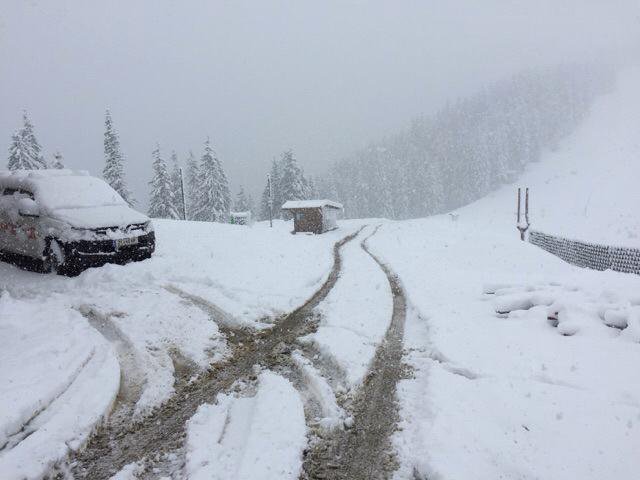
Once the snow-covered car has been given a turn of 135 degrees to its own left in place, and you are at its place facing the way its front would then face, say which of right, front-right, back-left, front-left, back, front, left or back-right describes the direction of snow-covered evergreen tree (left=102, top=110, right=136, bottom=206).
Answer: front

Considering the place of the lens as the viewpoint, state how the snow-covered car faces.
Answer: facing the viewer and to the right of the viewer

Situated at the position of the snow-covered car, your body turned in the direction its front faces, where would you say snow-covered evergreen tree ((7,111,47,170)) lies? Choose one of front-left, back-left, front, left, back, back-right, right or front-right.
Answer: back-left

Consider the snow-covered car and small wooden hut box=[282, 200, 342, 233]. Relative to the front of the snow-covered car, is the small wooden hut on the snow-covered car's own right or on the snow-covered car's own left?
on the snow-covered car's own left

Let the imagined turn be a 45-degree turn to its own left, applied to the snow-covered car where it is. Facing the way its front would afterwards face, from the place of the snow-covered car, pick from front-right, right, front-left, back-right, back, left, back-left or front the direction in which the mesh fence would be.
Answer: front

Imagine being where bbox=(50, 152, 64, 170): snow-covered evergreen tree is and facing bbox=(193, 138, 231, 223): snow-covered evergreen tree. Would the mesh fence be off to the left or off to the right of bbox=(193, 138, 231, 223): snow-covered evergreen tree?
right

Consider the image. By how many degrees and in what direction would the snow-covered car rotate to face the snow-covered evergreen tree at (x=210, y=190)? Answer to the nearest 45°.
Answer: approximately 135° to its left

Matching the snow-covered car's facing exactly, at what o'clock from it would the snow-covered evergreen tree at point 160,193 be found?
The snow-covered evergreen tree is roughly at 8 o'clock from the snow-covered car.

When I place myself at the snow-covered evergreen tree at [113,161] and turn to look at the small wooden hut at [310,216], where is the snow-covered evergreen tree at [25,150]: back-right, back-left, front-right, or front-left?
back-right

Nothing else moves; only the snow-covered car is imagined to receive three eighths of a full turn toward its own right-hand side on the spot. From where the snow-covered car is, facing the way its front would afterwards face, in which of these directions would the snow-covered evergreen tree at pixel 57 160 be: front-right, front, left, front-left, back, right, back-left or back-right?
right
